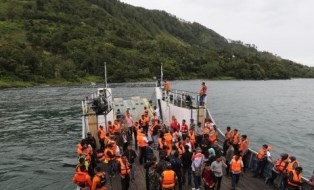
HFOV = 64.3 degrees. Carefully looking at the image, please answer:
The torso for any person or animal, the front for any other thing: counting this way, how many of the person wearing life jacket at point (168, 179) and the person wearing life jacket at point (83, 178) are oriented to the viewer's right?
0

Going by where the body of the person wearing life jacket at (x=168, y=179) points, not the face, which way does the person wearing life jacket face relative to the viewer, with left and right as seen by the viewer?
facing away from the viewer

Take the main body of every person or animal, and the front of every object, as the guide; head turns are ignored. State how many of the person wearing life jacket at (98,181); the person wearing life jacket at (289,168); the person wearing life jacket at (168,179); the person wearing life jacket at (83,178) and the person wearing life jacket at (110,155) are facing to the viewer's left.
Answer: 1

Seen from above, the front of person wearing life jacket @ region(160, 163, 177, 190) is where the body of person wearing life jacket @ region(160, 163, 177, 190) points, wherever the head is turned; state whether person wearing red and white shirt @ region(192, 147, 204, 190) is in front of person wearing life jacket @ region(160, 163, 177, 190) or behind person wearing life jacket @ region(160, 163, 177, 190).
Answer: in front

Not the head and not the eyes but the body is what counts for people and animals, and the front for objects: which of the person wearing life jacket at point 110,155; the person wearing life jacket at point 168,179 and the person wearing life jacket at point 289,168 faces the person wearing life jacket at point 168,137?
the person wearing life jacket at point 168,179

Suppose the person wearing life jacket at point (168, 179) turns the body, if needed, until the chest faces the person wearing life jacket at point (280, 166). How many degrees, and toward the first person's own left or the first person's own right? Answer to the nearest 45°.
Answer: approximately 45° to the first person's own right

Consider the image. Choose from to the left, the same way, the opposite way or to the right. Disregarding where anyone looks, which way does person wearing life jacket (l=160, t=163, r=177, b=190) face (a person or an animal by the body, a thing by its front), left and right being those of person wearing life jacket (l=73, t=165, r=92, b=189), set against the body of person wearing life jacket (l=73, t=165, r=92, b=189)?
the same way
